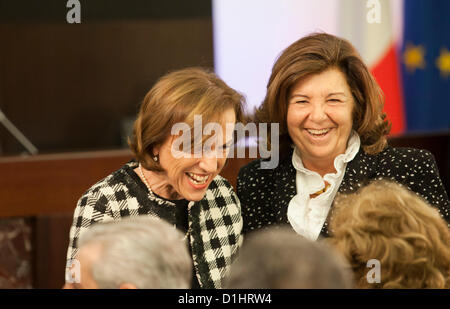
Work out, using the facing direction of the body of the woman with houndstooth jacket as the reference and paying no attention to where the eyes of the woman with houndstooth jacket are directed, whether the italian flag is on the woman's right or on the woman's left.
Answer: on the woman's left

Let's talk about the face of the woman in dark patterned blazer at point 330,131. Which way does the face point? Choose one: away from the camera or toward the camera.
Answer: toward the camera

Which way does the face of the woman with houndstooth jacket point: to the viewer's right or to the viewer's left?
to the viewer's right

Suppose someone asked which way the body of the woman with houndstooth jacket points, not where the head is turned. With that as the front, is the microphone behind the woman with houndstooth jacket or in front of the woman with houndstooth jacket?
behind

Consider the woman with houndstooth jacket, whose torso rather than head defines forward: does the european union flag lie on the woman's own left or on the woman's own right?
on the woman's own left

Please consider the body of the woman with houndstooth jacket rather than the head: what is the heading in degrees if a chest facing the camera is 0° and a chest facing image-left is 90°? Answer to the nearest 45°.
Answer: approximately 315°
